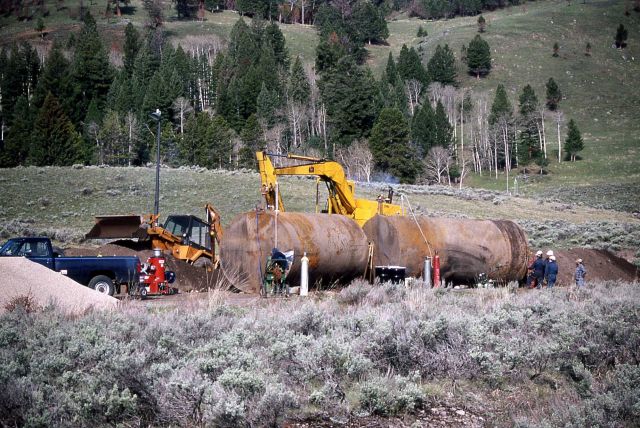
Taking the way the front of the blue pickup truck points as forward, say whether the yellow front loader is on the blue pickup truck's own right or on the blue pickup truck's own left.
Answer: on the blue pickup truck's own right

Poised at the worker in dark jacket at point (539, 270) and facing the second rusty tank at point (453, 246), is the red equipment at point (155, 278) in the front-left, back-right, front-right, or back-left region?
front-left

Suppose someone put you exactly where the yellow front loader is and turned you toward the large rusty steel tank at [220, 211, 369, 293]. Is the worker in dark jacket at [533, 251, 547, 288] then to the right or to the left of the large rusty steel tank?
left

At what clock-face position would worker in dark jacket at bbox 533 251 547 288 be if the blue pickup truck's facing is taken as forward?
The worker in dark jacket is roughly at 6 o'clock from the blue pickup truck.

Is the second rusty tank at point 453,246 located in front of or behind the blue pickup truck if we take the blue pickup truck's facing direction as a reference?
behind

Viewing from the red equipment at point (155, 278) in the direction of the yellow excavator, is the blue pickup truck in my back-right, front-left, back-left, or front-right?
back-left

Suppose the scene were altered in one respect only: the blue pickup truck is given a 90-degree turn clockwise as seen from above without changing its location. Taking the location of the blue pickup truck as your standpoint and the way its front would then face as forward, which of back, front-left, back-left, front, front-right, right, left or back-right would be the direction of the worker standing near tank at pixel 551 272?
right

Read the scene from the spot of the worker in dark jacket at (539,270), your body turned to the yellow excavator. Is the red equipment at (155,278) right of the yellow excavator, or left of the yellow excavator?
left

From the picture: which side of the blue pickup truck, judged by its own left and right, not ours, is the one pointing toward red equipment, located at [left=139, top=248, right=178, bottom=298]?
back

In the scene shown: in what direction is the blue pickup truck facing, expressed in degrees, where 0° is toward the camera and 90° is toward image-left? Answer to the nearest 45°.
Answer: approximately 90°

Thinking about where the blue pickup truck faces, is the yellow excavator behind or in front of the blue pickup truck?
behind

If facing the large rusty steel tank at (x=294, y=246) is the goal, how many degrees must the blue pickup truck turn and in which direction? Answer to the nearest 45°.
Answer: approximately 180°
